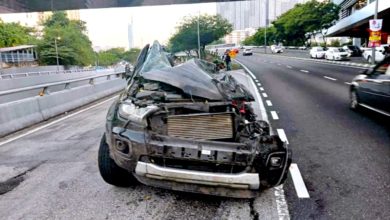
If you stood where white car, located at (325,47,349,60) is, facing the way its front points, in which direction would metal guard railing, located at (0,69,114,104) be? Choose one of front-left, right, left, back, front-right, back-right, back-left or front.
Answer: right

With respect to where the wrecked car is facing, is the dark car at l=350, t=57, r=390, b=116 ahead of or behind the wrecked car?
behind

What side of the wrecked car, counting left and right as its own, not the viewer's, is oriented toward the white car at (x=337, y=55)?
back

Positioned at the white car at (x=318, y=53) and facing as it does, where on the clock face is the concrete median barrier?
The concrete median barrier is roughly at 2 o'clock from the white car.

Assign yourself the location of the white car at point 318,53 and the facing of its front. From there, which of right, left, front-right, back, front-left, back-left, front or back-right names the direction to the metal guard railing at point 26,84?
right

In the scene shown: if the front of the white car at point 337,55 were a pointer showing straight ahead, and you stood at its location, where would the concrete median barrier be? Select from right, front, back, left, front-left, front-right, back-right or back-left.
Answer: front-right

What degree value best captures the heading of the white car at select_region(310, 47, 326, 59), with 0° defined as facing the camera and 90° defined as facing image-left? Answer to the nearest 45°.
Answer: approximately 315°

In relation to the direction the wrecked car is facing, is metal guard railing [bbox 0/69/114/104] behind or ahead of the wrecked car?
behind

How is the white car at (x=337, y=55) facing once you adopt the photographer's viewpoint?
facing the viewer and to the right of the viewer

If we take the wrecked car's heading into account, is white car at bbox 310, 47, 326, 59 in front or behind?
behind

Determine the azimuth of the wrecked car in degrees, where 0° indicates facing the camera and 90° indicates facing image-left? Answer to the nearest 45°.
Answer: approximately 0°

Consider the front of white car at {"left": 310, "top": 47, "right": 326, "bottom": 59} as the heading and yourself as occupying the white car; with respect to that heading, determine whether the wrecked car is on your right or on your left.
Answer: on your right

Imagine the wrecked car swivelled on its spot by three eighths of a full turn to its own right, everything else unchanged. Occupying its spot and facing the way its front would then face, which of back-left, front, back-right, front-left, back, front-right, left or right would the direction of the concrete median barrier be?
front
